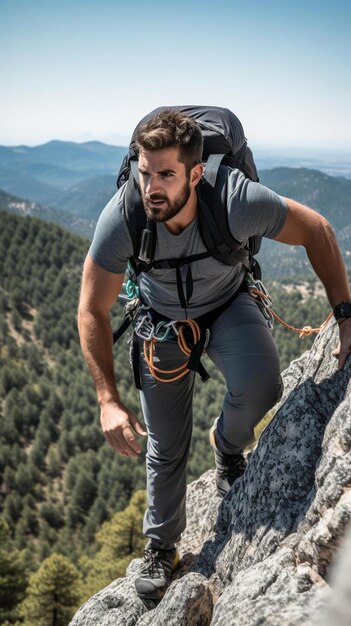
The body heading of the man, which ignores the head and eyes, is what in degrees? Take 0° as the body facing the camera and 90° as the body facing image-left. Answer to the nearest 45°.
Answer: approximately 0°

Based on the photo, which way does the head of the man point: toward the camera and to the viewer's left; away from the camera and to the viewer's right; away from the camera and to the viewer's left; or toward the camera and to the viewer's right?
toward the camera and to the viewer's left
